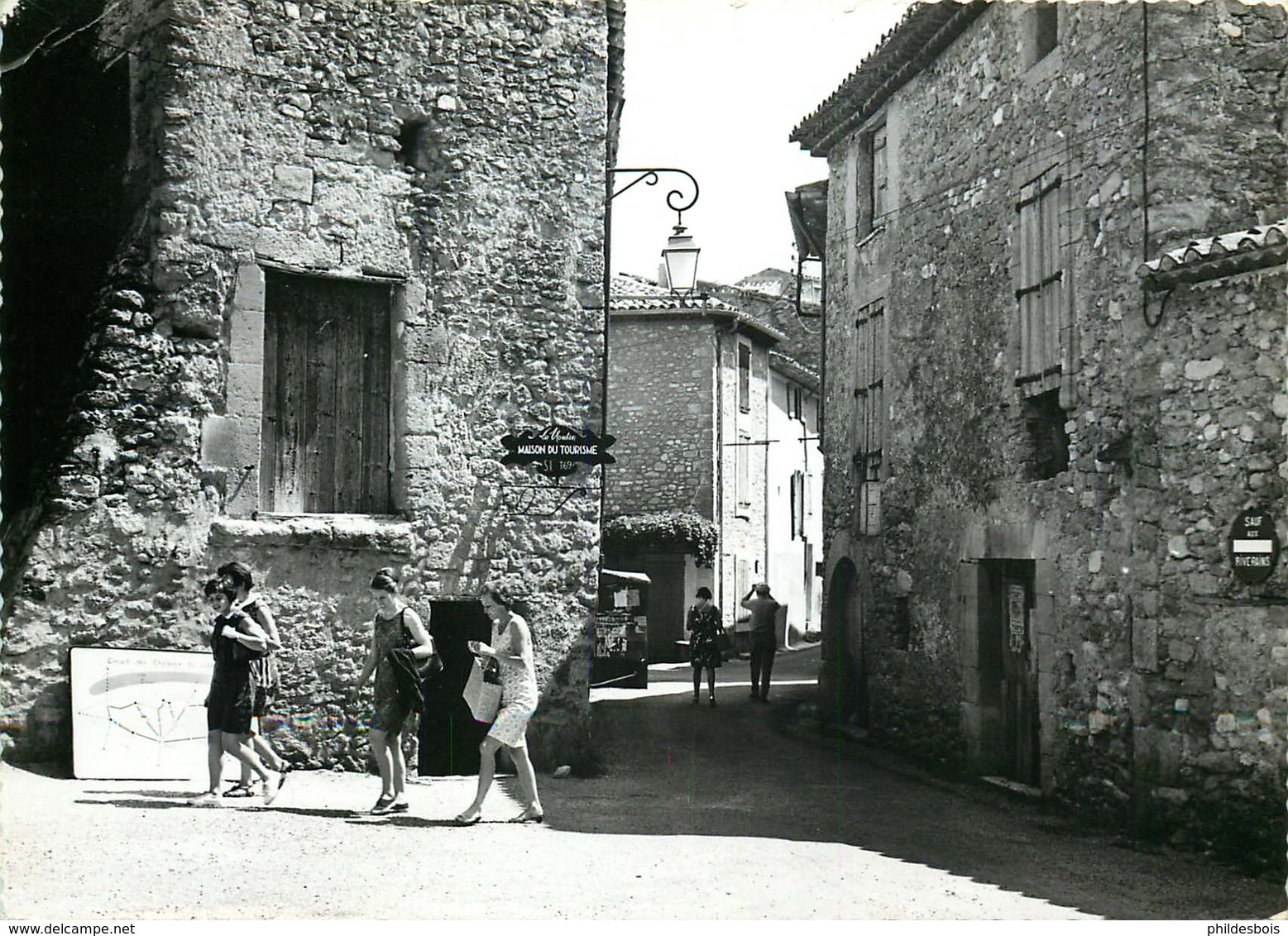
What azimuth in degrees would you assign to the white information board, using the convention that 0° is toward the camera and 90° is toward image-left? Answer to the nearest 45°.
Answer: approximately 0°

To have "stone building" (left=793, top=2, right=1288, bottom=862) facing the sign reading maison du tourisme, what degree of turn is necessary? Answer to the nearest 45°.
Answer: approximately 45° to its right

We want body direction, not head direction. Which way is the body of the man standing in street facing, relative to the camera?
away from the camera

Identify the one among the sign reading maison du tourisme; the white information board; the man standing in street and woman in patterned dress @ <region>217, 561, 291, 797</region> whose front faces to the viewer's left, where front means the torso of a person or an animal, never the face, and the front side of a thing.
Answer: the woman in patterned dress

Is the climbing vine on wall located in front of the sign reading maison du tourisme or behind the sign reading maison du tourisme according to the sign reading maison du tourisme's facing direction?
behind

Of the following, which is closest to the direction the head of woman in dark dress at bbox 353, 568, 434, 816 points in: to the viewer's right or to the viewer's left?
to the viewer's left

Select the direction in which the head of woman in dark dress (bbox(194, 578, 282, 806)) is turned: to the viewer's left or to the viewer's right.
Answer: to the viewer's left

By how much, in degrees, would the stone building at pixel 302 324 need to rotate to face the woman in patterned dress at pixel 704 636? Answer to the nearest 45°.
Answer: approximately 135° to its left

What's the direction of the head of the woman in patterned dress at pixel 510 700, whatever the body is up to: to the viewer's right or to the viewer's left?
to the viewer's left

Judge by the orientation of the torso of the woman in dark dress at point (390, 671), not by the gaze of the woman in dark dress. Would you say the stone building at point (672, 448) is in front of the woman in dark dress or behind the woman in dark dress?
behind
